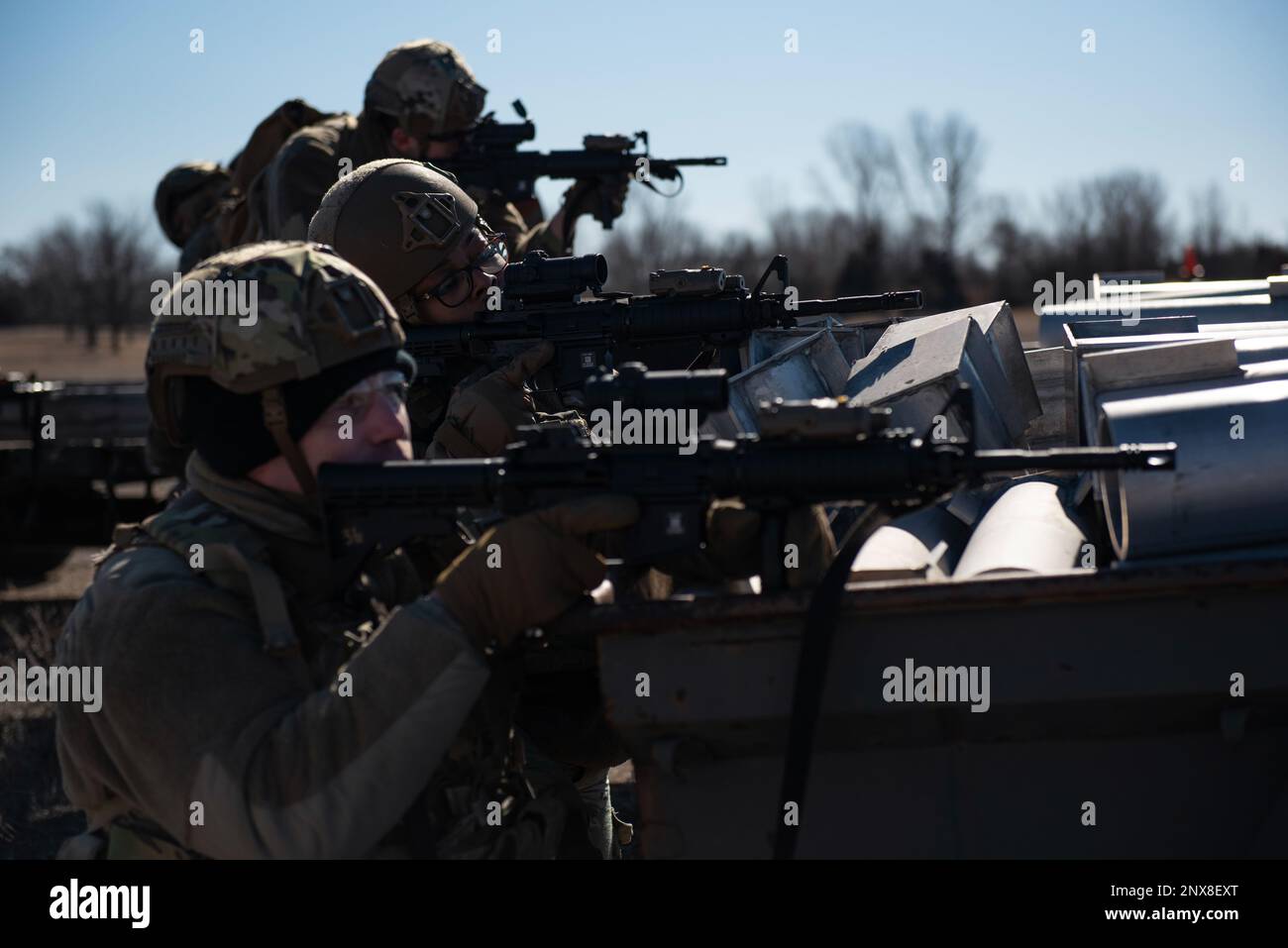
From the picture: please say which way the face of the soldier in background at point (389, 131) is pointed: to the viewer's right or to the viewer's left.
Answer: to the viewer's right

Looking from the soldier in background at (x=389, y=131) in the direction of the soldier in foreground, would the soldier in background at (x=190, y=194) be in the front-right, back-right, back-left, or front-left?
back-right

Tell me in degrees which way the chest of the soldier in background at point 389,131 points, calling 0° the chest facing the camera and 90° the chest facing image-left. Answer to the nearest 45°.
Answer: approximately 270°

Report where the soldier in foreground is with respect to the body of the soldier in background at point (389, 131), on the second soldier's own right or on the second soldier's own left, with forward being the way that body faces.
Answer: on the second soldier's own right

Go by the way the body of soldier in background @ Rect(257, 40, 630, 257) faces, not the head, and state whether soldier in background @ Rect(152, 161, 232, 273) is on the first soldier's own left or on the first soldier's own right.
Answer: on the first soldier's own left

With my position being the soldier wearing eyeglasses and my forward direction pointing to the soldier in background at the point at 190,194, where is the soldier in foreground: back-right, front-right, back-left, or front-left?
back-left

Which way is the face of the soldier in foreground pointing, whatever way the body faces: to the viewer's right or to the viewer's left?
to the viewer's right

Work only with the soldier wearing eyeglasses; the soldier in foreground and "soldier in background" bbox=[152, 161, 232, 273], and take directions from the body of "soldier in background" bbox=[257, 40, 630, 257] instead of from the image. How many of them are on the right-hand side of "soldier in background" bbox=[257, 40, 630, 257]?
2

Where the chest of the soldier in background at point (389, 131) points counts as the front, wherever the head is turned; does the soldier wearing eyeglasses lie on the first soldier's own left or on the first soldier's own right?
on the first soldier's own right
